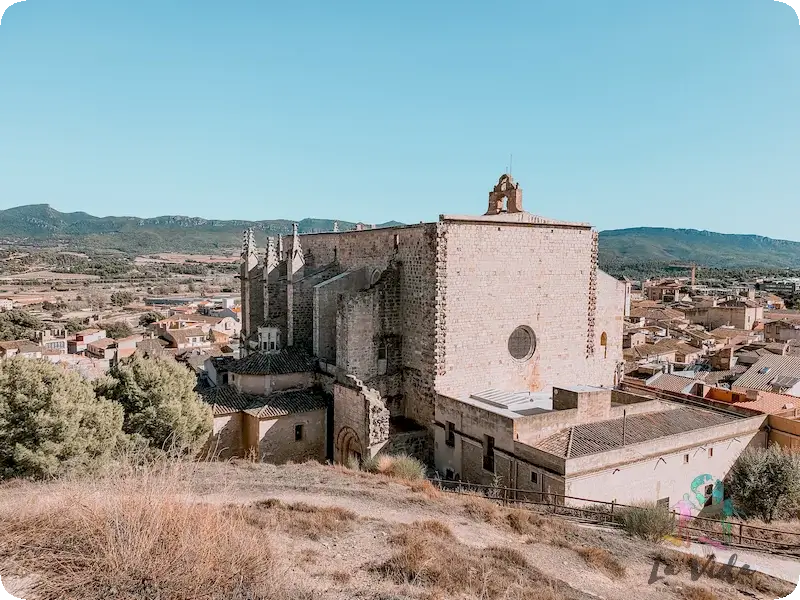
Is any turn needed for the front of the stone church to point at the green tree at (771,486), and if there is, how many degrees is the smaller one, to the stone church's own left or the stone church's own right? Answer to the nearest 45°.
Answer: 0° — it already faces it

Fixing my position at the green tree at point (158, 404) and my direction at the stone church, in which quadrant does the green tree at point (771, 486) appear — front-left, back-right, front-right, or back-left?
front-right

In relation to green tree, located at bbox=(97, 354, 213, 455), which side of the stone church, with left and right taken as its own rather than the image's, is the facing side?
right

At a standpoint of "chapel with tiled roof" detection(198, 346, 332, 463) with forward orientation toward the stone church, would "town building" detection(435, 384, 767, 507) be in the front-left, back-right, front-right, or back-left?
front-right

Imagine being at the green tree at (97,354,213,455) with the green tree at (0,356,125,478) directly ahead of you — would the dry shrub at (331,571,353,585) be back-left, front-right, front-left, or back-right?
front-left

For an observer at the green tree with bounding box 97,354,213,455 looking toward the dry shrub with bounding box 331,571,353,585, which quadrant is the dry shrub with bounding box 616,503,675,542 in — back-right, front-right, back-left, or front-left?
front-left

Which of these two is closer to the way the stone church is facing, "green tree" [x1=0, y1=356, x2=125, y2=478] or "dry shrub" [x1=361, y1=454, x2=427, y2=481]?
the dry shrub

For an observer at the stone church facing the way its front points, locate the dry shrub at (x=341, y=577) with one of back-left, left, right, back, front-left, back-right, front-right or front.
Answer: front-right

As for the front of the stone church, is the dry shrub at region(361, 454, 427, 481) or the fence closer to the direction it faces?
the fence

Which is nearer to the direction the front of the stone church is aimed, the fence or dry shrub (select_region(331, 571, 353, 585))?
the fence

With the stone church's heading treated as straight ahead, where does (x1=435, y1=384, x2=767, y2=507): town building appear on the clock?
The town building is roughly at 12 o'clock from the stone church.

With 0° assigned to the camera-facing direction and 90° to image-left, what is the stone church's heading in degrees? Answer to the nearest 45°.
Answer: approximately 315°

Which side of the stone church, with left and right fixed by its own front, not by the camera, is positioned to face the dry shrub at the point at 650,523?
front
